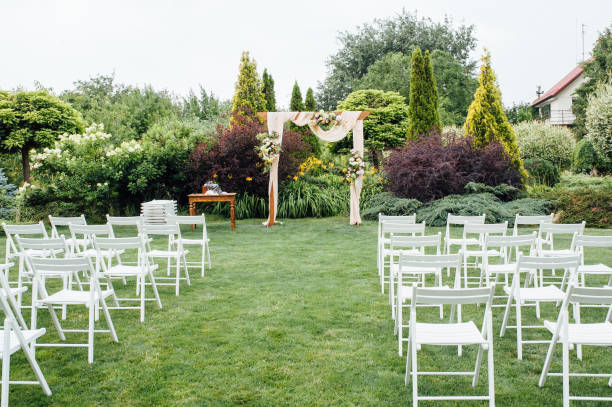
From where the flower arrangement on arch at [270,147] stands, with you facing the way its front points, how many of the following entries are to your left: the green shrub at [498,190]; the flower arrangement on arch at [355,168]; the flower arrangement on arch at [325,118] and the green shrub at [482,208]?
4

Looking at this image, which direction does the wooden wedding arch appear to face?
toward the camera

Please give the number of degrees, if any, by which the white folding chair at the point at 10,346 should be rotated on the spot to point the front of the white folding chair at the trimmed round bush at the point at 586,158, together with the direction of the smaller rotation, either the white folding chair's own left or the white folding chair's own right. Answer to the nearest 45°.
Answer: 0° — it already faces it

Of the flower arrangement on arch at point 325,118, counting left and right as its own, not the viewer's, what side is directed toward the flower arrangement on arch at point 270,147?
right

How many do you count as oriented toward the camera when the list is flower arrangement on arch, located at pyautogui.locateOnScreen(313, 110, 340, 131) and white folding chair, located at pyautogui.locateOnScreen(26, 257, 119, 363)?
1

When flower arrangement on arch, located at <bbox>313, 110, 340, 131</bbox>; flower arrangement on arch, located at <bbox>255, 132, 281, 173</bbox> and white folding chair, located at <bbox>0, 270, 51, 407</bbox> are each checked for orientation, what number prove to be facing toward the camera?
2

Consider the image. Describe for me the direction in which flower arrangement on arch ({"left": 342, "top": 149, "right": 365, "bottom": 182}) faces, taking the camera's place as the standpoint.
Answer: facing the viewer

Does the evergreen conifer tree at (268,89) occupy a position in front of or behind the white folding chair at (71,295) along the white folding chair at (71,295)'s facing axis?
in front

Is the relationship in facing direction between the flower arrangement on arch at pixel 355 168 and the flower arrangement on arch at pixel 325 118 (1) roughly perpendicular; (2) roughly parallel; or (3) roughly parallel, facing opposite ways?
roughly parallel

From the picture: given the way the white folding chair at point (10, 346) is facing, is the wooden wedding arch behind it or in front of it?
in front

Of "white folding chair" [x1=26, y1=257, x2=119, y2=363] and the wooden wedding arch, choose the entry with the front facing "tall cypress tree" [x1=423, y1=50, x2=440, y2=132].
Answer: the white folding chair

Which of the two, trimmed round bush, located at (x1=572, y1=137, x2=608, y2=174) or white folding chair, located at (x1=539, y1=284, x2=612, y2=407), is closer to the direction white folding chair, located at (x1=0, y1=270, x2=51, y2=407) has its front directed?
the trimmed round bush

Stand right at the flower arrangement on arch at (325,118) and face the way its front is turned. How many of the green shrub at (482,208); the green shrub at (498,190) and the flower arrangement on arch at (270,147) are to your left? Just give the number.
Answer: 2

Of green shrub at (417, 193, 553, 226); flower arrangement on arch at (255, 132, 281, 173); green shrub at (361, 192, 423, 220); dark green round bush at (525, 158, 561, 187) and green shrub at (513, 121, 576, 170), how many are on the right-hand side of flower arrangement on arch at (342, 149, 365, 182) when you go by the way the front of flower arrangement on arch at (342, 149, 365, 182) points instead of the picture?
1

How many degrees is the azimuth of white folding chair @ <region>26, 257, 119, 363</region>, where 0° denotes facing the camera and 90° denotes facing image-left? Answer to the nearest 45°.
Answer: approximately 225°

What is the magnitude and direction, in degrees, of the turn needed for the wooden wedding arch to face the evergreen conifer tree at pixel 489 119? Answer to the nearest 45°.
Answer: approximately 135° to its left

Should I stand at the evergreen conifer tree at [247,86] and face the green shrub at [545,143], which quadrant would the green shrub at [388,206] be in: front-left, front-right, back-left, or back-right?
front-right
